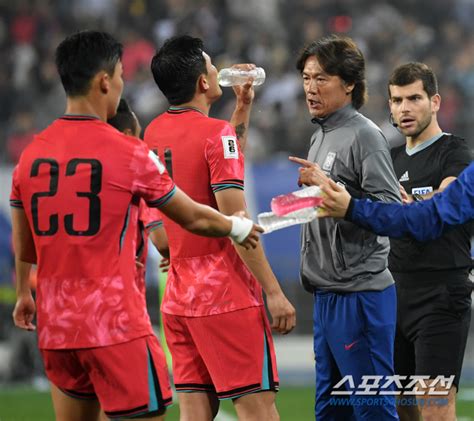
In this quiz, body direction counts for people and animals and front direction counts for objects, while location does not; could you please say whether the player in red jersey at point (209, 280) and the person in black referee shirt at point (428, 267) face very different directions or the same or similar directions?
very different directions

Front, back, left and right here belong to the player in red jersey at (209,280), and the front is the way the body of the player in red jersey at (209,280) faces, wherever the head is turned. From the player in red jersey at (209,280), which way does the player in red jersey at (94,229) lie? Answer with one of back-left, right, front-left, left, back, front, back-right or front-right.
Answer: back

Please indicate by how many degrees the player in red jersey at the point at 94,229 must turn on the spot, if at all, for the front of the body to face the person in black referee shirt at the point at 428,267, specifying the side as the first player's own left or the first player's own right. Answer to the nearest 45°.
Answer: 0° — they already face them
